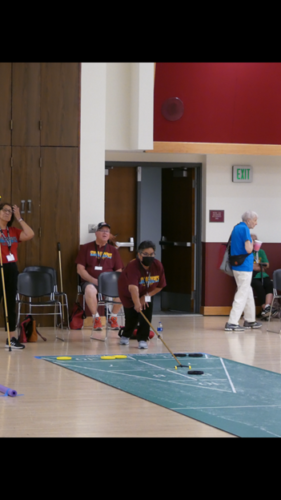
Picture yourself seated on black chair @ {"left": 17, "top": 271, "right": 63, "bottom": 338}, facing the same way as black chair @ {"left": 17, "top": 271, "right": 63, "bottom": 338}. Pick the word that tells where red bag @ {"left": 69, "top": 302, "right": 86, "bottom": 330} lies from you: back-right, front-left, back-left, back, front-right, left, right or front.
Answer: back-left

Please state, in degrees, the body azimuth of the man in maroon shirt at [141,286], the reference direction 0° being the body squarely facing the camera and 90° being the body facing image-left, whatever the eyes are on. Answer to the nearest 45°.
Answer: approximately 315°

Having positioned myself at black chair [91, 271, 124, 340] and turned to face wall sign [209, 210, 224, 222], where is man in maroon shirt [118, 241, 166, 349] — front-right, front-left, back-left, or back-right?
back-right

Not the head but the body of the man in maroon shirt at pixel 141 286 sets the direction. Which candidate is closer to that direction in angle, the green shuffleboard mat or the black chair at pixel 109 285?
the green shuffleboard mat

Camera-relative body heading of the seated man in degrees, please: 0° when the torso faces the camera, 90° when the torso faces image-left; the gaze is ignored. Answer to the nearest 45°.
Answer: approximately 0°

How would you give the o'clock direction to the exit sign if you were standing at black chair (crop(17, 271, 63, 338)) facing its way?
The exit sign is roughly at 8 o'clock from the black chair.
